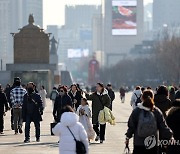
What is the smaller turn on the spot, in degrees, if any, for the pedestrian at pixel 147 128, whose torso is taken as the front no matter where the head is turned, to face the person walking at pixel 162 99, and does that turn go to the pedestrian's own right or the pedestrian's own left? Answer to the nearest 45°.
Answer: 0° — they already face them

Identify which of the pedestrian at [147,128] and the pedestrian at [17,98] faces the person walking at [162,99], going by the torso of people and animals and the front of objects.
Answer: the pedestrian at [147,128]

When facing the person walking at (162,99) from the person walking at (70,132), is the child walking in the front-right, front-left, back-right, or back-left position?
front-left

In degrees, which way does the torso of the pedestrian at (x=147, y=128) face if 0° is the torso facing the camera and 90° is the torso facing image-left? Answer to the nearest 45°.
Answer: approximately 180°

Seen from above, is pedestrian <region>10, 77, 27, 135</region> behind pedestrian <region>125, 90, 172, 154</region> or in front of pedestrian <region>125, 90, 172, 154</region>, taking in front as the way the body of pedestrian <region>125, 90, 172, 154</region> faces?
in front
